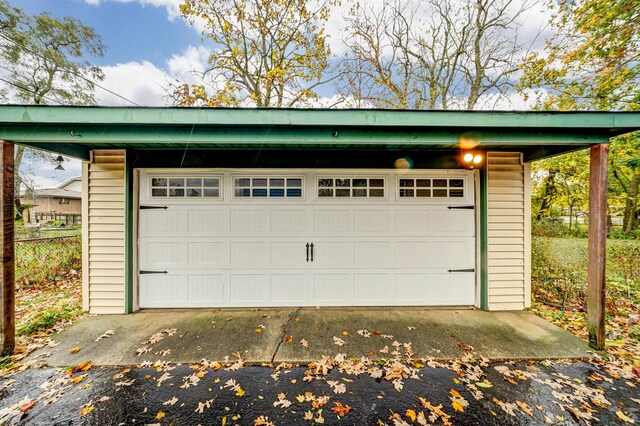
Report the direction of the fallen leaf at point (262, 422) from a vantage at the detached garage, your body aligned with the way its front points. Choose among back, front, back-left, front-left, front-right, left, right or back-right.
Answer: front

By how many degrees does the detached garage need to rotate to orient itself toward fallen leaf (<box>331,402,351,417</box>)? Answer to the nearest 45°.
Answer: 0° — it already faces it

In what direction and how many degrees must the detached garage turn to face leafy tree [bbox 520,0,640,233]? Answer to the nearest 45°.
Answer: approximately 90° to its left

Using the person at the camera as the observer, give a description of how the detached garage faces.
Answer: facing the viewer

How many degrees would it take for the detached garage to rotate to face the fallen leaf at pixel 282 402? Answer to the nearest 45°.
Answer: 0° — it already faces it

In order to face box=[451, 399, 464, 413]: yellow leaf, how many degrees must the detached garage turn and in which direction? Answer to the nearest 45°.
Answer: approximately 45° to its left

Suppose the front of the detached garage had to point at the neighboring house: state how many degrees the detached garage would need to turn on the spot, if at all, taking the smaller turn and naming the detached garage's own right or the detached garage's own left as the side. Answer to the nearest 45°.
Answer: approximately 135° to the detached garage's own right

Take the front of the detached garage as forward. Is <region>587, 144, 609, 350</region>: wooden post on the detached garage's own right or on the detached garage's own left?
on the detached garage's own left

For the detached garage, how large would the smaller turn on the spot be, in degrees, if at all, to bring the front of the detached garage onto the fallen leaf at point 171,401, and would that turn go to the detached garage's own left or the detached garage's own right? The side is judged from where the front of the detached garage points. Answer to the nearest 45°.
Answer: approximately 45° to the detached garage's own right

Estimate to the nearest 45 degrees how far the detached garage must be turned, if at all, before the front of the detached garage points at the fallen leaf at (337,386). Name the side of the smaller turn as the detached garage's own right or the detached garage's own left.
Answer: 0° — it already faces it

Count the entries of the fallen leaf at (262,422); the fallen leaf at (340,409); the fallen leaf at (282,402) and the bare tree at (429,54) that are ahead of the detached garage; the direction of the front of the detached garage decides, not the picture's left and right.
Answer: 3
